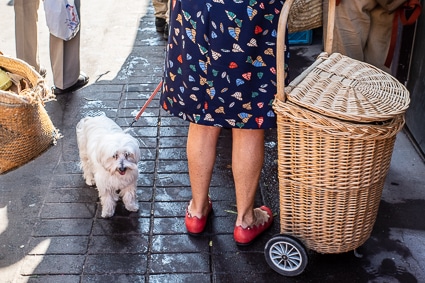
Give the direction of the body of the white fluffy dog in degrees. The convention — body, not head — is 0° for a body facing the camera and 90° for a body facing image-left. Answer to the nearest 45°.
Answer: approximately 315°

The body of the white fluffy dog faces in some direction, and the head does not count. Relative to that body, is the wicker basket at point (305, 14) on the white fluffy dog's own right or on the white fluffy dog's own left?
on the white fluffy dog's own left
